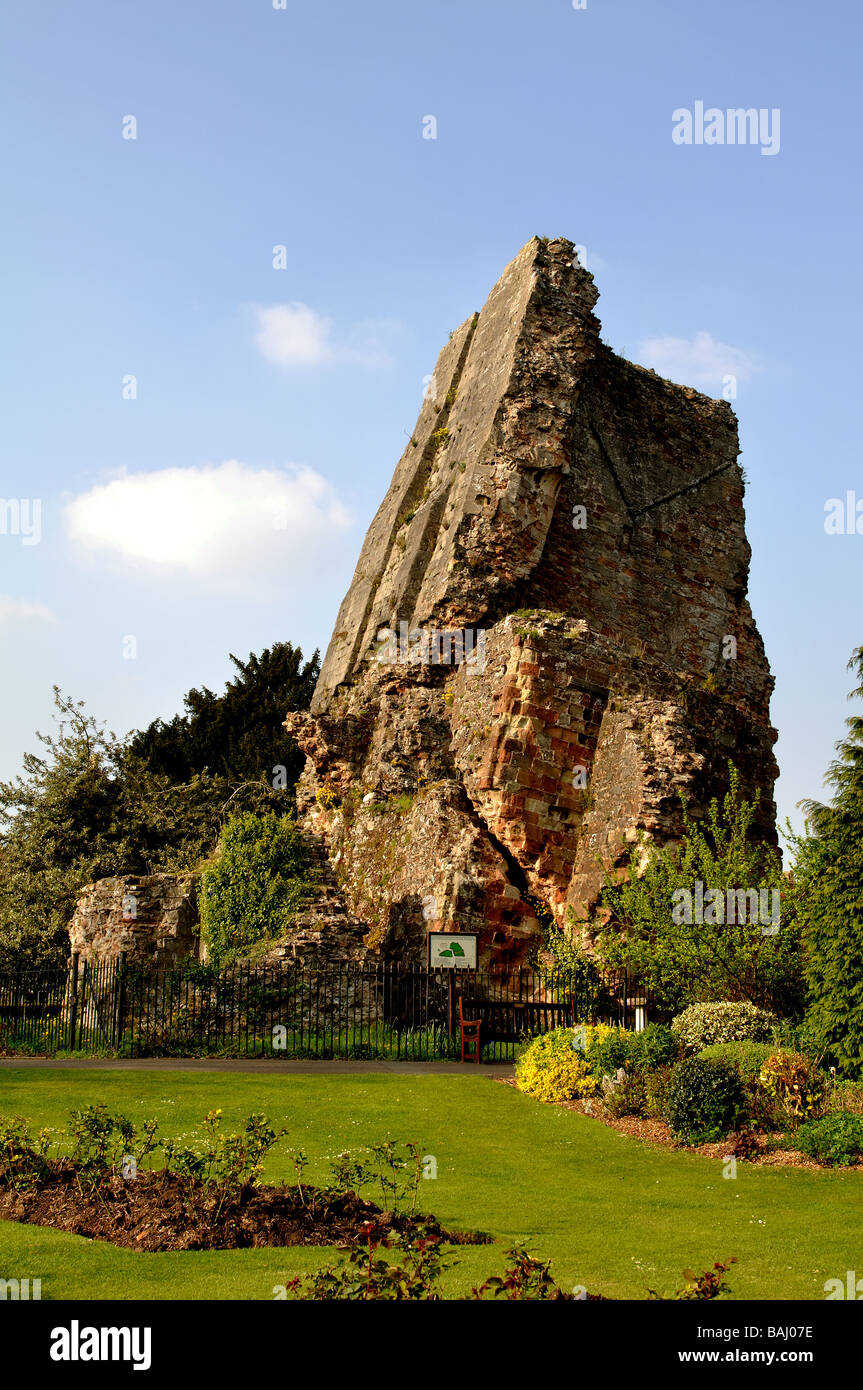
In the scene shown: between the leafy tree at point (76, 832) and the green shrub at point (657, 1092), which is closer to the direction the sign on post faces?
the green shrub

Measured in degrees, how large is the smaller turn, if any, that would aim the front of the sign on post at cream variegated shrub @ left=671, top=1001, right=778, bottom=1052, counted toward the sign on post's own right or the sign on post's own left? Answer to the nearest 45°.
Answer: approximately 45° to the sign on post's own left

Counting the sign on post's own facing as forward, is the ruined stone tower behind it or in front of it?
behind

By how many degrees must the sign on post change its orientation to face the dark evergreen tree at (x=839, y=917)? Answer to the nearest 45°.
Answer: approximately 45° to its left

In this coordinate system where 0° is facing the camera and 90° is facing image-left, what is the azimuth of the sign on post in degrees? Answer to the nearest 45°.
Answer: approximately 0°

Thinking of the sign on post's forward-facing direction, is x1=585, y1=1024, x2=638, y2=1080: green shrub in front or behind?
in front

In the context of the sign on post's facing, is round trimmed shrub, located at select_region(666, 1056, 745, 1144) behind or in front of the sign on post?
in front

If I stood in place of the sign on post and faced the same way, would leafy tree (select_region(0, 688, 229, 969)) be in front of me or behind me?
behind
